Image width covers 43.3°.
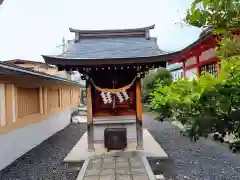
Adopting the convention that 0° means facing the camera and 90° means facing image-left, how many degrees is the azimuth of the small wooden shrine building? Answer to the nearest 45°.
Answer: approximately 0°
